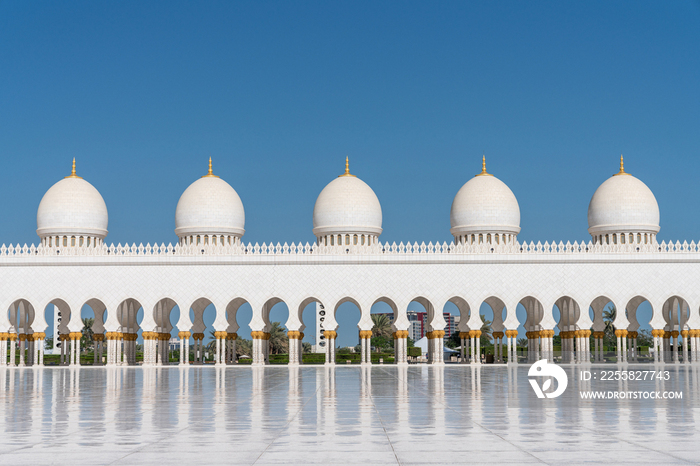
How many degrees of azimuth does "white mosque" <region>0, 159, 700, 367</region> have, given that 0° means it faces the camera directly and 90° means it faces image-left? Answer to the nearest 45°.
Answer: approximately 0°
